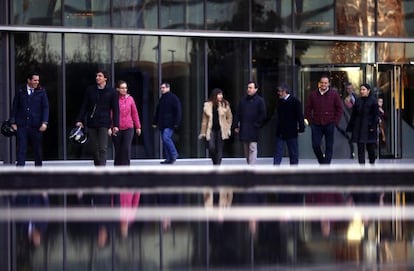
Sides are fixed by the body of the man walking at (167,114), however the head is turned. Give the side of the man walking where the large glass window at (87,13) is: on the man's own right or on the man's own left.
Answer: on the man's own right

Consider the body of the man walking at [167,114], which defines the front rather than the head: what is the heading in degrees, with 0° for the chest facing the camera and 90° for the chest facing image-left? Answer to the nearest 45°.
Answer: approximately 45°

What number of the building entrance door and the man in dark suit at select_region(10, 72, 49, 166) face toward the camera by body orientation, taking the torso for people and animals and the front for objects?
2

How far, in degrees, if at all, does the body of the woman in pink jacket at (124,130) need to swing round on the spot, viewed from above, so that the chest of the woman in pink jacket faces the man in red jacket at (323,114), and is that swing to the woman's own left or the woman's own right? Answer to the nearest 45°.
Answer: approximately 135° to the woman's own left

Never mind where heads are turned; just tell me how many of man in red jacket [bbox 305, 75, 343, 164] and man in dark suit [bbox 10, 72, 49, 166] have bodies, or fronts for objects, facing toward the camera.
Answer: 2

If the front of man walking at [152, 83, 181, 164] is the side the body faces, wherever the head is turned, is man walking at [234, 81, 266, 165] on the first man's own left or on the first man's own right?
on the first man's own left

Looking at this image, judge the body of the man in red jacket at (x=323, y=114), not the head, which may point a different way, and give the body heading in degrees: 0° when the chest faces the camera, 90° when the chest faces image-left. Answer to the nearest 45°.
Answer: approximately 0°

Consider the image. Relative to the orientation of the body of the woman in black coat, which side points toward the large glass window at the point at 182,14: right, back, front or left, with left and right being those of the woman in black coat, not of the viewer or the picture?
right

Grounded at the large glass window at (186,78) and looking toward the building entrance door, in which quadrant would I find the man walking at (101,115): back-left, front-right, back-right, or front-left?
back-right
